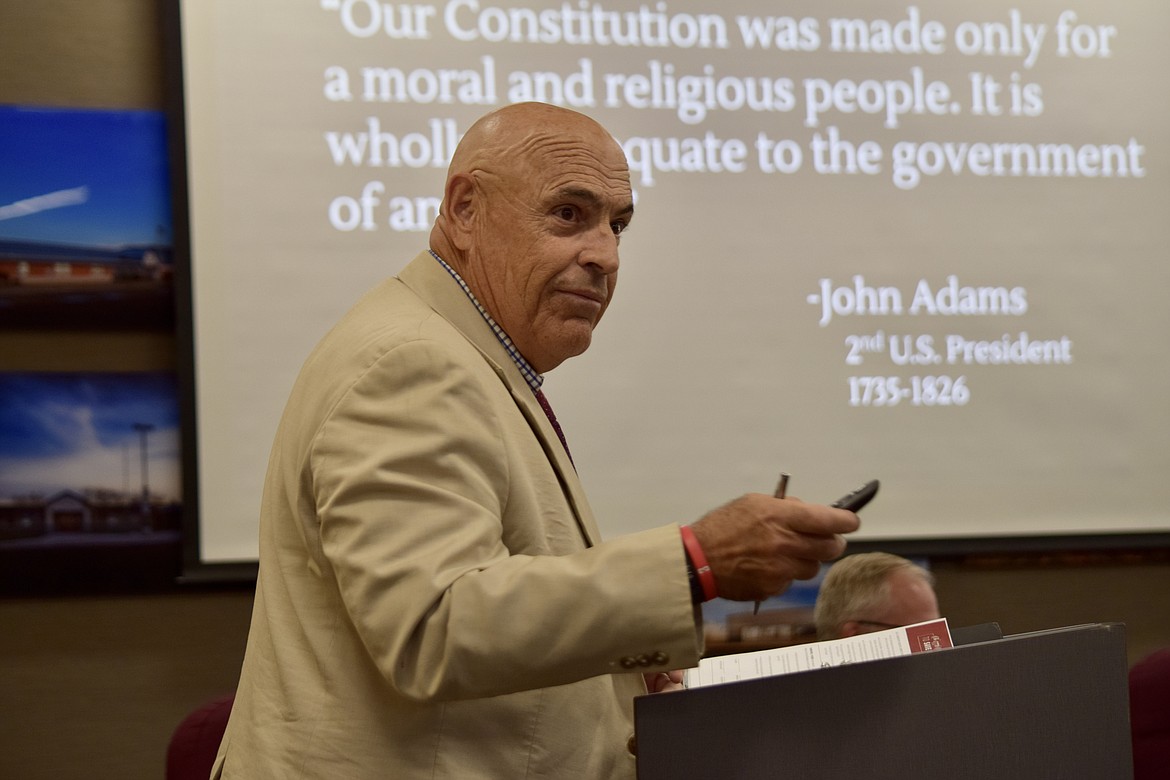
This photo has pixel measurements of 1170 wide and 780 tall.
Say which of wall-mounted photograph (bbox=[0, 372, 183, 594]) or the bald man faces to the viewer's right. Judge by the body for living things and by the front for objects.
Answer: the bald man

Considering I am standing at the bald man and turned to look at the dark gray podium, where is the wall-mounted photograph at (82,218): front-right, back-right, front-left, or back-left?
back-left

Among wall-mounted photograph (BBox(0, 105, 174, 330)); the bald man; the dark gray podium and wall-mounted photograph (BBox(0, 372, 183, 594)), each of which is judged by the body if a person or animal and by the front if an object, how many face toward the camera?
2

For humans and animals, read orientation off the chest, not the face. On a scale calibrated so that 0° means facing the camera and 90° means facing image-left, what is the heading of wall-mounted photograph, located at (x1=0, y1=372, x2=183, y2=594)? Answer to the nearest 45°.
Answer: approximately 0°

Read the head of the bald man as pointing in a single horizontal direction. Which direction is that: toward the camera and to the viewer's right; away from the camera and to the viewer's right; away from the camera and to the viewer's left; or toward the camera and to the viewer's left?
toward the camera and to the viewer's right

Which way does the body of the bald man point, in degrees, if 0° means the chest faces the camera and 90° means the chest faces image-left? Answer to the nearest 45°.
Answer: approximately 270°

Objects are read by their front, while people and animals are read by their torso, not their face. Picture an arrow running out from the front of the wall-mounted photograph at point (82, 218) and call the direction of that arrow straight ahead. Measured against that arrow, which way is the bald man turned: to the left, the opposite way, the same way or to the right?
to the left
